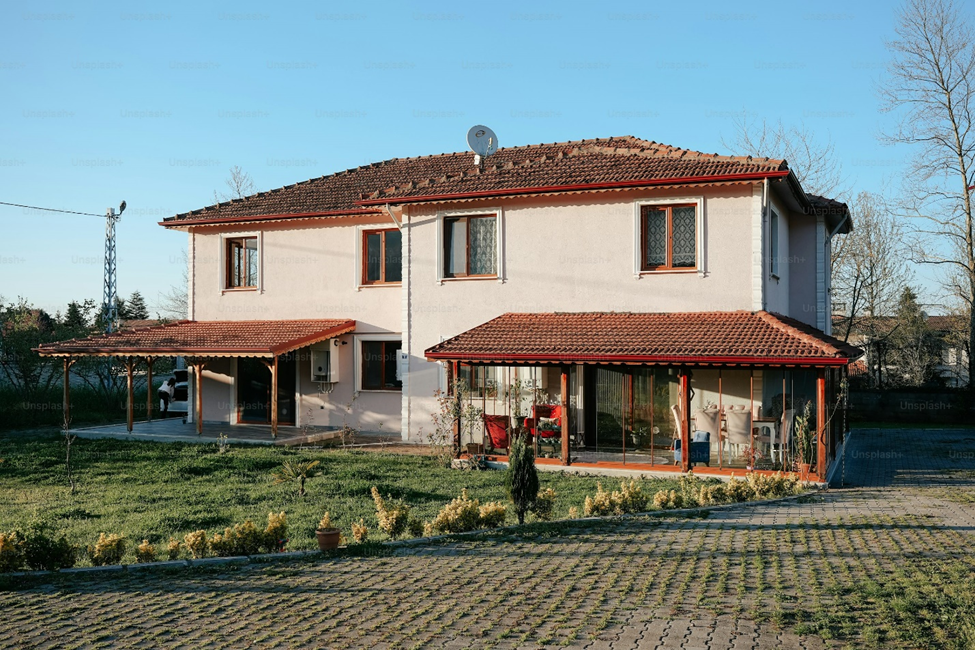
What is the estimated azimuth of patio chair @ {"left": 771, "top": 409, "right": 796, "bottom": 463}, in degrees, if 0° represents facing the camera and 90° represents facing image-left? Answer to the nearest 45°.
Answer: approximately 90°

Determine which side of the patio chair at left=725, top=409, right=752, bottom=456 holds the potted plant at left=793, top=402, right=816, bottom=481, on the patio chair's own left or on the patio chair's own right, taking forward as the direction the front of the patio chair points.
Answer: on the patio chair's own right

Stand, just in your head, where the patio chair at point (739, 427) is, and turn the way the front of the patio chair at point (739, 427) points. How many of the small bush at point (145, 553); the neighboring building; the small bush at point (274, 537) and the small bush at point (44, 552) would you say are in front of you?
1

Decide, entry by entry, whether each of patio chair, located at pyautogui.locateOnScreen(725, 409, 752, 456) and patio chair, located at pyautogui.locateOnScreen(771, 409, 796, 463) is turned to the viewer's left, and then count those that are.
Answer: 1

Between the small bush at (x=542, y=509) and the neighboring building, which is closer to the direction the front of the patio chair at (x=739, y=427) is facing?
the neighboring building

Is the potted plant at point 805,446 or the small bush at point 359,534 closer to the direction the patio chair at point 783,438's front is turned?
the small bush

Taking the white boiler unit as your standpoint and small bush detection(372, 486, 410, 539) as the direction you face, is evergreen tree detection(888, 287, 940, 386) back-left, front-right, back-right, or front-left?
back-left
